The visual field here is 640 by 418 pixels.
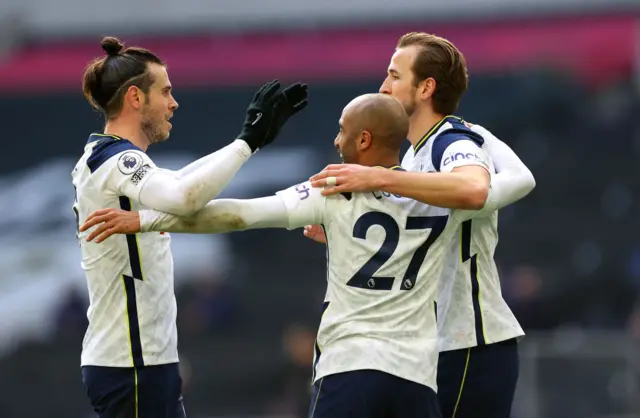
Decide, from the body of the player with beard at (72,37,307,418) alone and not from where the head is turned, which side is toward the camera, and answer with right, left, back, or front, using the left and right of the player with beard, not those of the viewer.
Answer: right

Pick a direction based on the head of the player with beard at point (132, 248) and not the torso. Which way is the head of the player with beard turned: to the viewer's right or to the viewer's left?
to the viewer's right
